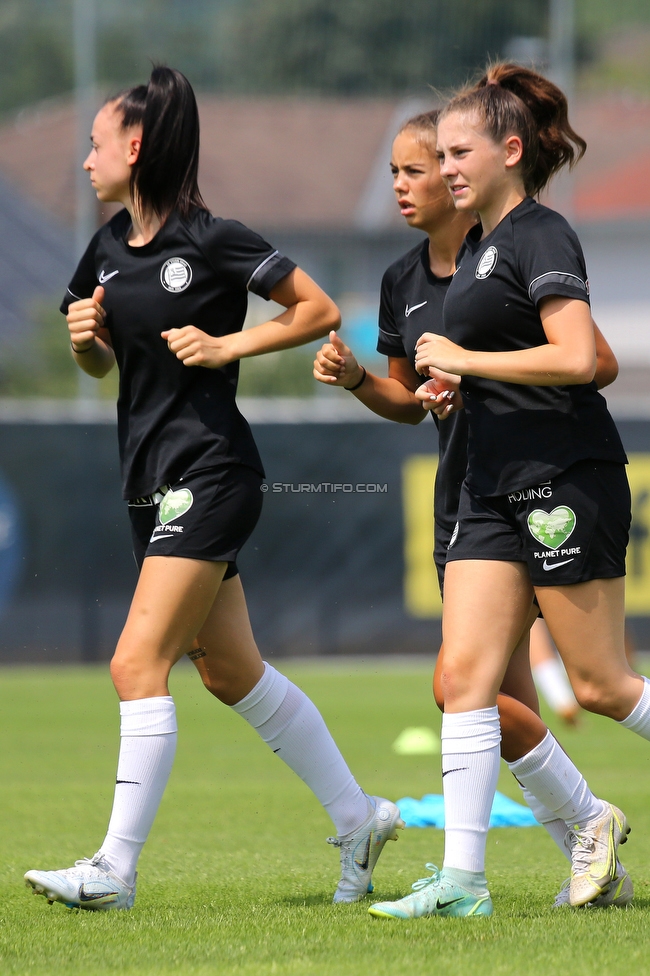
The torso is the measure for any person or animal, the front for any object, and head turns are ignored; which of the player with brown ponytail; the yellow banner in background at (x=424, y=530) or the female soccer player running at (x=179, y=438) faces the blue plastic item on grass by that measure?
the yellow banner in background

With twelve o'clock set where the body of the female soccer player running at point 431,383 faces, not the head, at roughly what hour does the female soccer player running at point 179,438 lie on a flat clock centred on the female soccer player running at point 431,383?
the female soccer player running at point 179,438 is roughly at 1 o'clock from the female soccer player running at point 431,383.

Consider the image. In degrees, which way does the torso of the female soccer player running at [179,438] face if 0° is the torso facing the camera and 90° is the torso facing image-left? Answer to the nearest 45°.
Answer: approximately 45°

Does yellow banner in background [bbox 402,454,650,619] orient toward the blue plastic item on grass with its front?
yes

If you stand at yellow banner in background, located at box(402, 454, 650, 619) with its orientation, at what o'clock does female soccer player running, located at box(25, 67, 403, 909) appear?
The female soccer player running is roughly at 12 o'clock from the yellow banner in background.

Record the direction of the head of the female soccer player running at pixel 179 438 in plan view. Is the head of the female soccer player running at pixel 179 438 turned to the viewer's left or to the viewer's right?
to the viewer's left

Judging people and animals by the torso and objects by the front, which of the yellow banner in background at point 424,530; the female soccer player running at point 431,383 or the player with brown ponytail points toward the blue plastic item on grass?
the yellow banner in background

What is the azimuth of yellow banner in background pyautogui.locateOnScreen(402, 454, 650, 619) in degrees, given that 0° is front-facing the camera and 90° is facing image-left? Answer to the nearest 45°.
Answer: approximately 0°

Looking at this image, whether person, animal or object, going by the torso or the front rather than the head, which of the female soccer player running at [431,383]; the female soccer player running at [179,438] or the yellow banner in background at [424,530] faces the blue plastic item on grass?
the yellow banner in background

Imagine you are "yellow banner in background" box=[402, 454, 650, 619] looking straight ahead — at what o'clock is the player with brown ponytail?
The player with brown ponytail is roughly at 12 o'clock from the yellow banner in background.

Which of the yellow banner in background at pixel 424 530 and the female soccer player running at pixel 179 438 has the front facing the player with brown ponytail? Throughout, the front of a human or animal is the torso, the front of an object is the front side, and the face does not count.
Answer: the yellow banner in background
